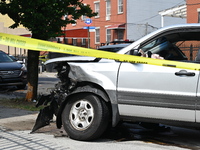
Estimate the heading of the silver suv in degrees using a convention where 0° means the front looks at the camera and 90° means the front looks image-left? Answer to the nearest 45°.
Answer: approximately 90°

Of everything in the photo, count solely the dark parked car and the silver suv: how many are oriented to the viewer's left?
1

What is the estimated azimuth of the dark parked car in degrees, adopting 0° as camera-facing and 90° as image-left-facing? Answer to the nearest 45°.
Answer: approximately 315°

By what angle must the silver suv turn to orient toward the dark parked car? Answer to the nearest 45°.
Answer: approximately 45° to its right

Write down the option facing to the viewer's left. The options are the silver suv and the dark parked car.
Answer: the silver suv
